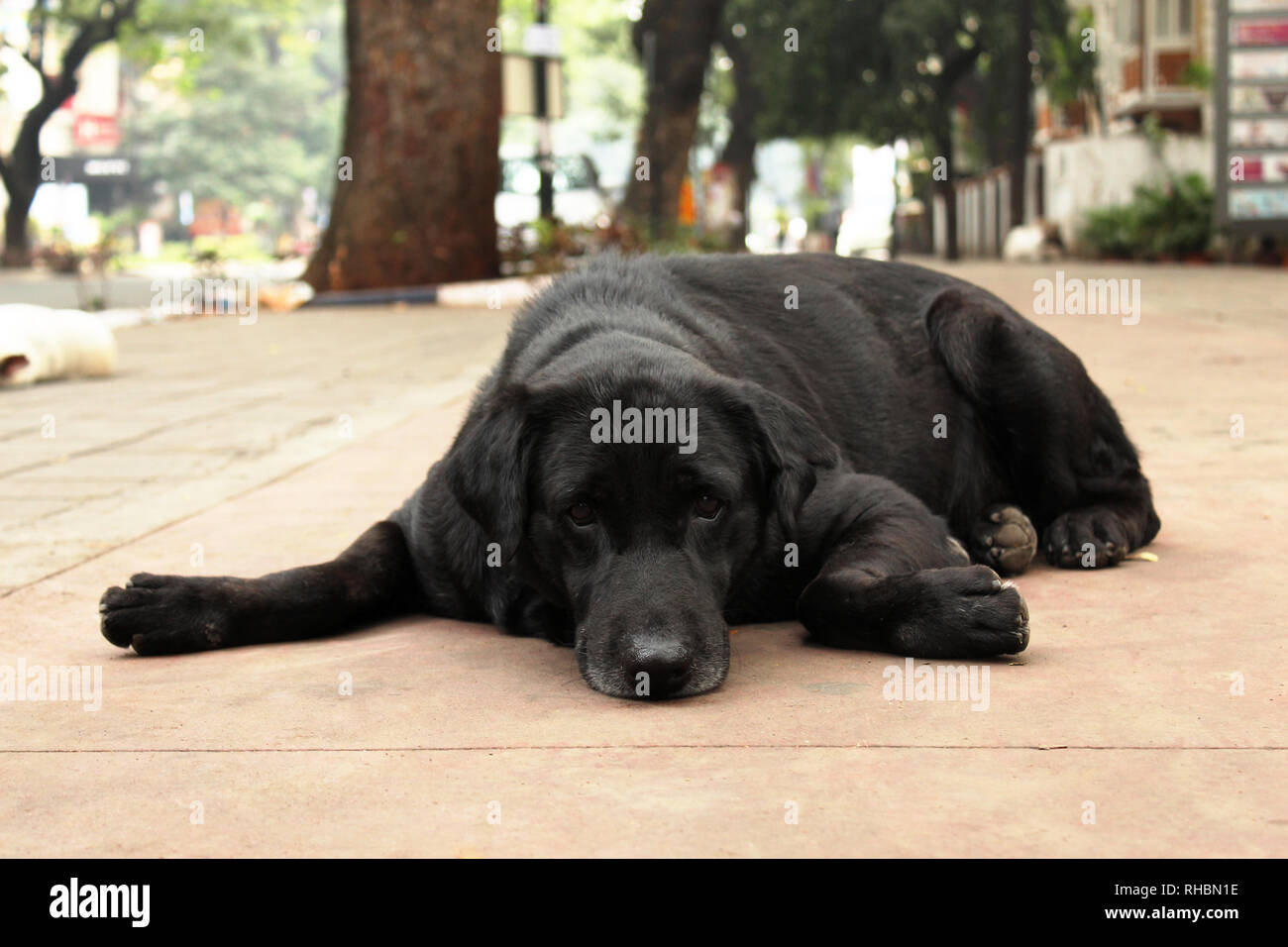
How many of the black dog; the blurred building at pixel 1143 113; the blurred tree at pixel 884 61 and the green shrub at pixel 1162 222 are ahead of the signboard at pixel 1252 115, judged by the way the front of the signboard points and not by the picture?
1

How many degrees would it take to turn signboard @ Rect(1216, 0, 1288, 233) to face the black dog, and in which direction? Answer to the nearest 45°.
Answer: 0° — it already faces it

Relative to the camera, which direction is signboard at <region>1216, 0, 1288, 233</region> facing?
toward the camera

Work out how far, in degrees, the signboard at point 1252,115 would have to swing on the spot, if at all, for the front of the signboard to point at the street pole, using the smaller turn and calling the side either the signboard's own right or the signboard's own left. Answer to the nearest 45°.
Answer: approximately 45° to the signboard's own right

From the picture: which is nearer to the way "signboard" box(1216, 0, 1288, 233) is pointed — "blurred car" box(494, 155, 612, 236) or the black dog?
the black dog

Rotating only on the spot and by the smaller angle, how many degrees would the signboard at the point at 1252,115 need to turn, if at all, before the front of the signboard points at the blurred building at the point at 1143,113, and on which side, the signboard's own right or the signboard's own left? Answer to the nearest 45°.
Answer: approximately 180°

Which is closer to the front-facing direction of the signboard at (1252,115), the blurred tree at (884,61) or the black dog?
the black dog
